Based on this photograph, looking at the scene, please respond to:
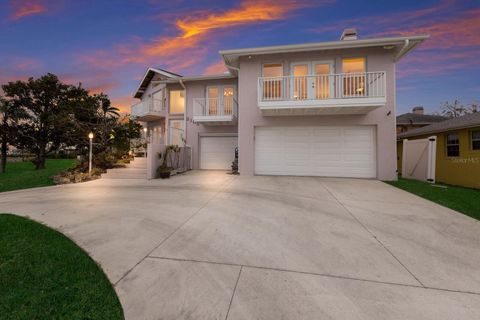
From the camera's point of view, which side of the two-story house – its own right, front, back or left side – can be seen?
front

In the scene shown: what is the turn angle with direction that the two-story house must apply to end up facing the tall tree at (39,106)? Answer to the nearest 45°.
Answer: approximately 90° to its right

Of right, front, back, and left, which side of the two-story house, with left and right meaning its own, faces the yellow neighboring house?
left

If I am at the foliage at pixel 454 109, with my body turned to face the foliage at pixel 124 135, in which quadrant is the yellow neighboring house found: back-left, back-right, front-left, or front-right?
front-left

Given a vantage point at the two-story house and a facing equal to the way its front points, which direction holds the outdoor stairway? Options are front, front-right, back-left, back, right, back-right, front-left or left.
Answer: right

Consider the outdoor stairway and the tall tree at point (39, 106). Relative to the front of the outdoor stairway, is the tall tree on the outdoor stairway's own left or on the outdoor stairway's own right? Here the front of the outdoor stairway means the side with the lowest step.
on the outdoor stairway's own right

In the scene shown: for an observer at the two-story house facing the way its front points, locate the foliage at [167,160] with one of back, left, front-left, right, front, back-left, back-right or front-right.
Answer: right

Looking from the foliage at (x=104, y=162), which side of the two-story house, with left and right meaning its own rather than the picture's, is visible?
right

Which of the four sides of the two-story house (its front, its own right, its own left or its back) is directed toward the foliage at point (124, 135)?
right
